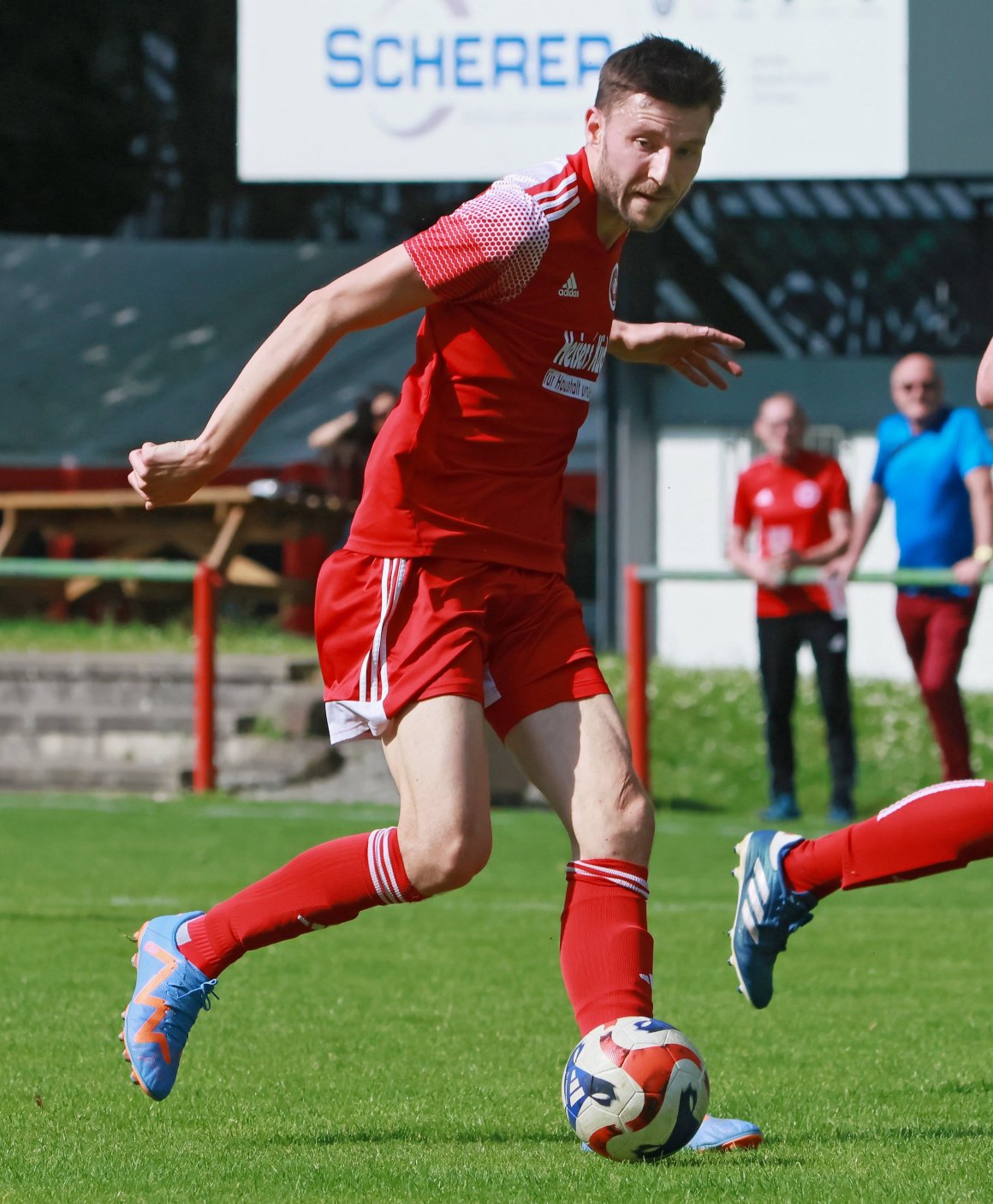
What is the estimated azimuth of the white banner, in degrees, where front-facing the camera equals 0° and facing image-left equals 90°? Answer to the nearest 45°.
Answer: approximately 0°

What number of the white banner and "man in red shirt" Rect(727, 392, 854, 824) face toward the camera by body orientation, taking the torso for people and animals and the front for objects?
2

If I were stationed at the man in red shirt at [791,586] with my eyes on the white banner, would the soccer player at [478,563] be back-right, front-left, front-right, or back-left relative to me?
back-left

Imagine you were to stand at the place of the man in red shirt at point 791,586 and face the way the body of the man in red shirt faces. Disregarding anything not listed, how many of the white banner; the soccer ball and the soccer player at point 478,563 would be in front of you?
2

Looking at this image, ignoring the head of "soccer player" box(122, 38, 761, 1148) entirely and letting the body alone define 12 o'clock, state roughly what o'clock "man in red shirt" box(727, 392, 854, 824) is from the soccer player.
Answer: The man in red shirt is roughly at 8 o'clock from the soccer player.

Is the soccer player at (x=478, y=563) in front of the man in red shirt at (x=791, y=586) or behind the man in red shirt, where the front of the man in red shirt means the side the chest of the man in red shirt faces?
in front

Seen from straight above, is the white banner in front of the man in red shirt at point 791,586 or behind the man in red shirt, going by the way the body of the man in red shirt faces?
behind

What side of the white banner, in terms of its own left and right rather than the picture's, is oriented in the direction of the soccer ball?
front
